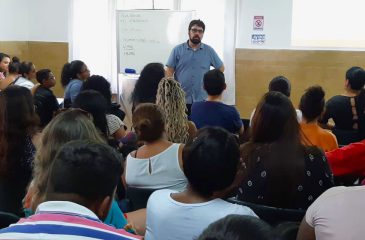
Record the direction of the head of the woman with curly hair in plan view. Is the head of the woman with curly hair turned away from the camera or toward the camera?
away from the camera

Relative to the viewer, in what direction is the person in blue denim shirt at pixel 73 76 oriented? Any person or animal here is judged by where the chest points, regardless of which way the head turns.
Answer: to the viewer's right

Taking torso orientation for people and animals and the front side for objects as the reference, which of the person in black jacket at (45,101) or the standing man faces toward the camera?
the standing man

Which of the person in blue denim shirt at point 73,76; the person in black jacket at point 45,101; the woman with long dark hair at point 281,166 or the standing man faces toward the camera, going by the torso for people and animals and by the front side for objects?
the standing man

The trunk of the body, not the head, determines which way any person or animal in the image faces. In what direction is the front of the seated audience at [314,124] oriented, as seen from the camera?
facing away from the viewer and to the left of the viewer

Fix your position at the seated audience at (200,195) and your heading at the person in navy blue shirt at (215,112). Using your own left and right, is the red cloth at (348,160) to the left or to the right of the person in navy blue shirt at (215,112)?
right

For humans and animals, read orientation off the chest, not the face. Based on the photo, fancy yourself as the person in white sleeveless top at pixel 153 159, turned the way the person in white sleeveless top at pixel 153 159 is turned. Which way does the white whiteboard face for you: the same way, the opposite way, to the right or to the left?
the opposite way

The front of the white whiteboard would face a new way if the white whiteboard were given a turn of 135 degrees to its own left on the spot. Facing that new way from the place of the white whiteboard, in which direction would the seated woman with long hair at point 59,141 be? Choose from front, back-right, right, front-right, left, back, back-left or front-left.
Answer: back-right

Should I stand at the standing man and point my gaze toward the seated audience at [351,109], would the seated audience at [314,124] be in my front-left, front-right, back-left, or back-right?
front-right

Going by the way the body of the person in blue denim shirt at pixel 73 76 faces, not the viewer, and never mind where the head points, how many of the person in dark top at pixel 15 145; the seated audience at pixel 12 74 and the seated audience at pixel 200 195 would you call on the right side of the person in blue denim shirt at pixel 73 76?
2

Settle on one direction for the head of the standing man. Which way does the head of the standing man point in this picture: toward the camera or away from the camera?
toward the camera

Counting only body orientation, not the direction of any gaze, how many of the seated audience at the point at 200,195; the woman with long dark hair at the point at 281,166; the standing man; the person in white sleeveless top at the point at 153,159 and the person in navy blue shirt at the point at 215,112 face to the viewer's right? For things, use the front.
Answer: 0

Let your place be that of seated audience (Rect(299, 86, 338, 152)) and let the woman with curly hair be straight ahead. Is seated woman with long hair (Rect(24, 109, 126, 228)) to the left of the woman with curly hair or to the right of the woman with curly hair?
left

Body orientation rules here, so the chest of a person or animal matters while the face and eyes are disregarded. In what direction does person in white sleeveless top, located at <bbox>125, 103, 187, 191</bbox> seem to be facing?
away from the camera

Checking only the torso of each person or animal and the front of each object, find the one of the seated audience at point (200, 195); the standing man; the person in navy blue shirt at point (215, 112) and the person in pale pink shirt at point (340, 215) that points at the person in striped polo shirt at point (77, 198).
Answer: the standing man

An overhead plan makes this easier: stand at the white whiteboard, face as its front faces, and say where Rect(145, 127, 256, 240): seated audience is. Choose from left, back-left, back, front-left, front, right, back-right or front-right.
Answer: front

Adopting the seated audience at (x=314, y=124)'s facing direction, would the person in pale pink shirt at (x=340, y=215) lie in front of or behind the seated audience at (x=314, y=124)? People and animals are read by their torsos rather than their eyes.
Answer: behind

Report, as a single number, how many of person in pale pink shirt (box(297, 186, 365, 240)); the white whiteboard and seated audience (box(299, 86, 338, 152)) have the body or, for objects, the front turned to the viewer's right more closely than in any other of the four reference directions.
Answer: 0

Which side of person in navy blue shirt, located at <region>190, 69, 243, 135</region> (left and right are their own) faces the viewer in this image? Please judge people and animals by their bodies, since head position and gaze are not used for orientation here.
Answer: back

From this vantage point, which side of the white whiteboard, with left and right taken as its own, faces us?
front
